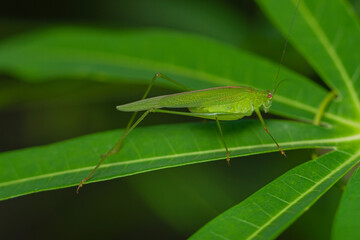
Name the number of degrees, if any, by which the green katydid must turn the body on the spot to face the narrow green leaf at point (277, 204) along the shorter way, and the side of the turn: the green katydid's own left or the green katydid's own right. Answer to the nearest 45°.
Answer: approximately 90° to the green katydid's own right

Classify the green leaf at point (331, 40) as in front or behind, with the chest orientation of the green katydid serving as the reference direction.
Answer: in front

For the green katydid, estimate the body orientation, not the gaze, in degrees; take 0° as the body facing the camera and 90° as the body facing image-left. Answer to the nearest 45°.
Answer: approximately 270°

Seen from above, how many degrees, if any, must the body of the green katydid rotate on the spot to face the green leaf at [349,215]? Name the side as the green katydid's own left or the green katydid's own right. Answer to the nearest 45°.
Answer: approximately 90° to the green katydid's own right

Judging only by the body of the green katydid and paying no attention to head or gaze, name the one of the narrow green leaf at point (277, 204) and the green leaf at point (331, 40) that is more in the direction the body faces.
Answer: the green leaf
